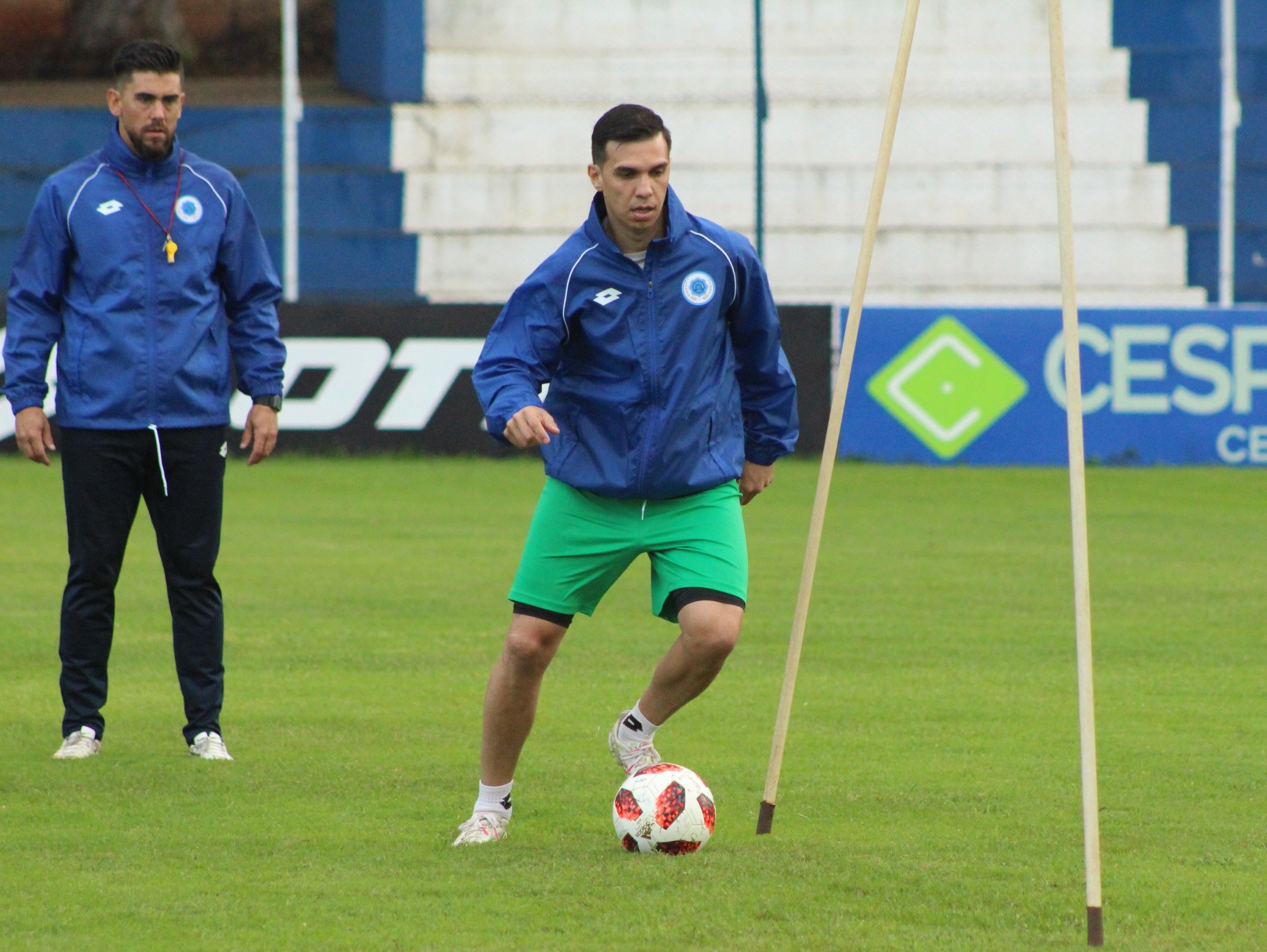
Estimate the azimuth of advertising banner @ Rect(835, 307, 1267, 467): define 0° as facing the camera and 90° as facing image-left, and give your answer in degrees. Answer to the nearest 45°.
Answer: approximately 0°

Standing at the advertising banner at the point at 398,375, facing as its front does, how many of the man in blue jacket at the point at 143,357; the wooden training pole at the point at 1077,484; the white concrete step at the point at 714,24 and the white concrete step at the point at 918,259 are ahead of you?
2

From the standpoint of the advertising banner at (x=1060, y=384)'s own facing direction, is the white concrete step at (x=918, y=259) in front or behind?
behind

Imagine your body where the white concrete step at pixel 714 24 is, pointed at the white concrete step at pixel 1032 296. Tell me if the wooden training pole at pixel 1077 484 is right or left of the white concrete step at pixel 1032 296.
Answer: right

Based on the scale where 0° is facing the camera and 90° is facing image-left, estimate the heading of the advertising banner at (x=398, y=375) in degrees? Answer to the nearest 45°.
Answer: approximately 0°

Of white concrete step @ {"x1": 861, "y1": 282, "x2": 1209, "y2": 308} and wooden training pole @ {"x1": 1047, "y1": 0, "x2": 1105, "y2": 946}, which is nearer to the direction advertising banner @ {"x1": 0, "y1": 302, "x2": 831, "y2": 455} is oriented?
the wooden training pole

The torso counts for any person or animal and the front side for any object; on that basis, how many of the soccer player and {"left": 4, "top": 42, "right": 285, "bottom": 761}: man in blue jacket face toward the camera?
2
